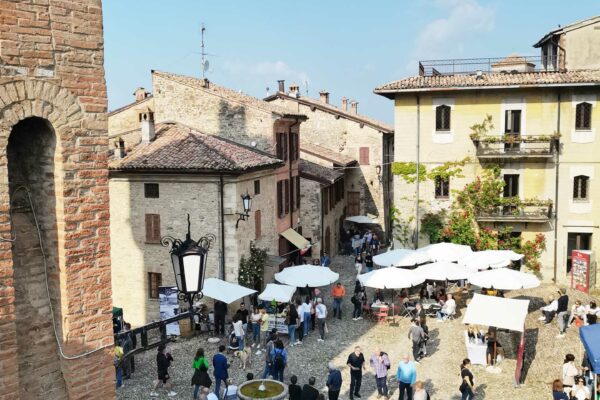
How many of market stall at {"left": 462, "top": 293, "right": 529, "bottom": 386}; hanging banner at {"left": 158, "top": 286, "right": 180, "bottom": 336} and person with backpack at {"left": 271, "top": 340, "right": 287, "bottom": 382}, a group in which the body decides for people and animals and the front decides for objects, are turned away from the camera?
1

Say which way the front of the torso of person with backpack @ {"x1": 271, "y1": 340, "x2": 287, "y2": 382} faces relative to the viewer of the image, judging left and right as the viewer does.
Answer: facing away from the viewer

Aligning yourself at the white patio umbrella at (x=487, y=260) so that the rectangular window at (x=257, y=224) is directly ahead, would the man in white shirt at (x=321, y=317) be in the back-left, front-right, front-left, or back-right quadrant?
front-left

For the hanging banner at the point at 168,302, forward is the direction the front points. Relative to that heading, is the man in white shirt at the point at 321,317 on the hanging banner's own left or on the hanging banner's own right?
on the hanging banner's own left

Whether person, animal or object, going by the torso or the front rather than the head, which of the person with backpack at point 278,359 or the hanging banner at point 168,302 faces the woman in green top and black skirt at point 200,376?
the hanging banner

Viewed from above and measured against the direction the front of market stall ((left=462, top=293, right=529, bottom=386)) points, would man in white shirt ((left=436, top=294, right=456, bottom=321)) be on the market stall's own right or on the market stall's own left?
on the market stall's own right

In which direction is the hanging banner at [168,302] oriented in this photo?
toward the camera

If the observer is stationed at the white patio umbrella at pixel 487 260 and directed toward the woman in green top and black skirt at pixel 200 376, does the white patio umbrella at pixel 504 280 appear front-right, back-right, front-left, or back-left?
front-left

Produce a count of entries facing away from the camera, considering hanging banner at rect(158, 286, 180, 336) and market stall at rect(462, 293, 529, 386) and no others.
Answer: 0

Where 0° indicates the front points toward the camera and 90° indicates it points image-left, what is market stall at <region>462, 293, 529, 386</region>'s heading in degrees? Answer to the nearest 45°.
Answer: approximately 45°

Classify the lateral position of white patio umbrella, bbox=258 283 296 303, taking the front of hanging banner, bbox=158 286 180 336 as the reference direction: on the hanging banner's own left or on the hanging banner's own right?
on the hanging banner's own left

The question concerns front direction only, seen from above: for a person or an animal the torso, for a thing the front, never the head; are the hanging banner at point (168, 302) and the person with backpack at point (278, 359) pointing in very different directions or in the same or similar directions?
very different directions

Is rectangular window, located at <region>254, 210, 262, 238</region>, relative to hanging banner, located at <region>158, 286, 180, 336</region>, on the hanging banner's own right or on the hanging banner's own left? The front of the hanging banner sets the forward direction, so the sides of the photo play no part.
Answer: on the hanging banner's own left
